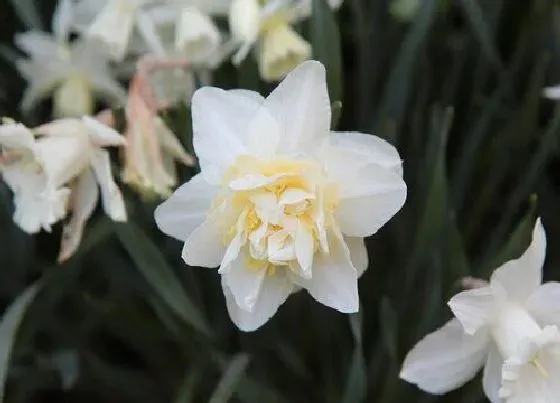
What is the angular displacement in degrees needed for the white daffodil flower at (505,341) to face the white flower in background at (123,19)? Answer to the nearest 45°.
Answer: approximately 180°

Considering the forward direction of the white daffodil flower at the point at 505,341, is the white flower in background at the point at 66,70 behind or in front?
behind

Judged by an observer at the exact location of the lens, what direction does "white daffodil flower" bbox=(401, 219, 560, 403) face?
facing the viewer and to the right of the viewer
